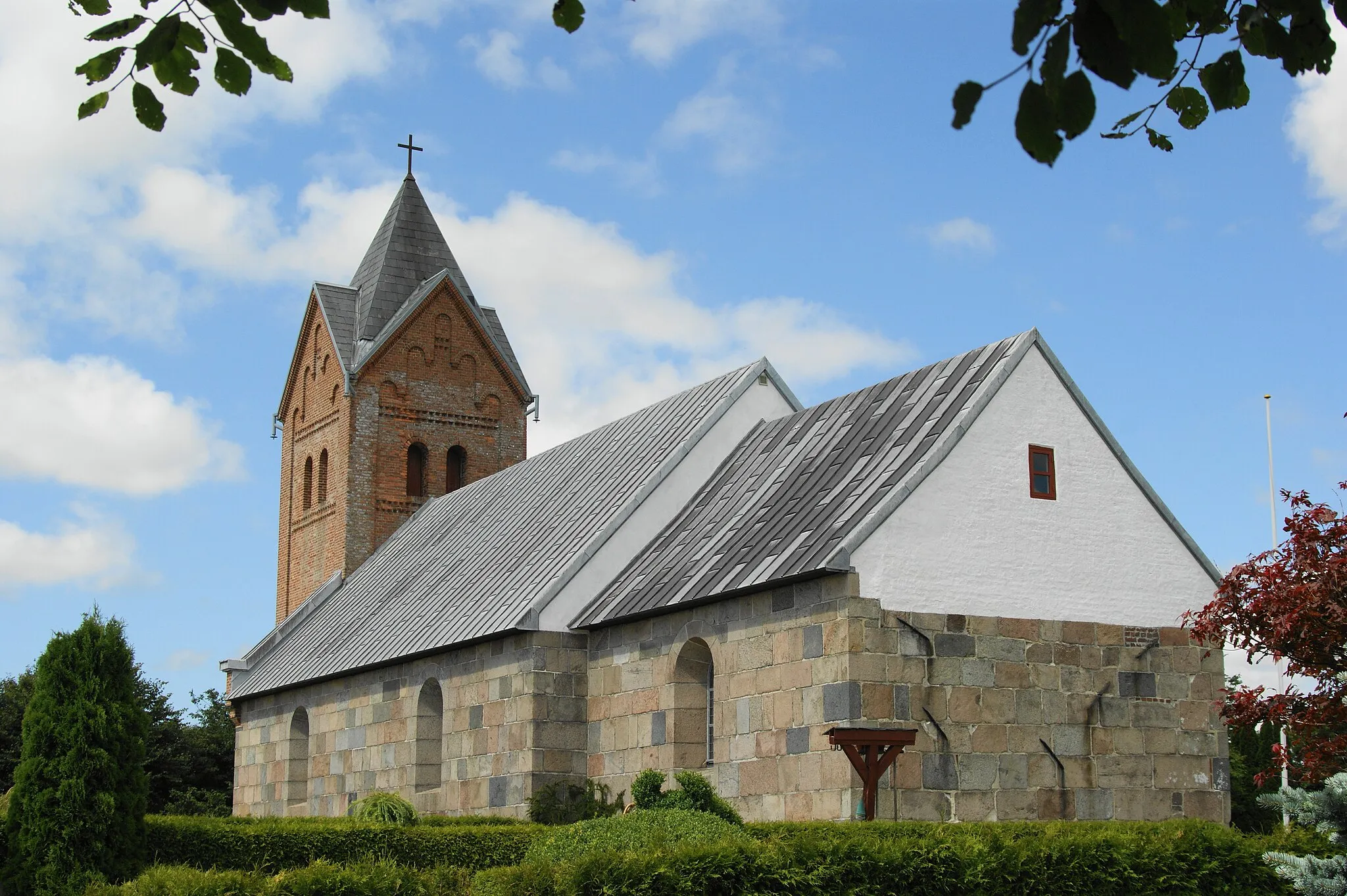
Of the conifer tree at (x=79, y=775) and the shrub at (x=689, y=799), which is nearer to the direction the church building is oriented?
the conifer tree

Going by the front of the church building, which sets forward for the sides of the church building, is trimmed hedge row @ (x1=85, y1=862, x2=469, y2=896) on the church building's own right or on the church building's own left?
on the church building's own left
